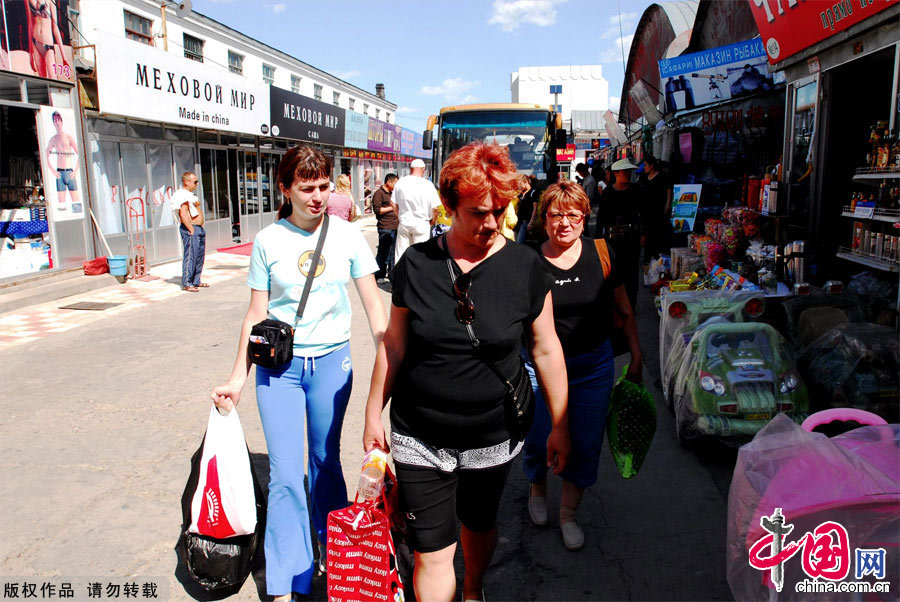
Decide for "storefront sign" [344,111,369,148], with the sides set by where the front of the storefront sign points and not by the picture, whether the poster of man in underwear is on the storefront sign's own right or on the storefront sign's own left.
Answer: on the storefront sign's own right

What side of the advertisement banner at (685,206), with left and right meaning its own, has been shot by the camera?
front

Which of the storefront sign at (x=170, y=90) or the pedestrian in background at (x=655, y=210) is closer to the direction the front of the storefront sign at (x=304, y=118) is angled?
the pedestrian in background

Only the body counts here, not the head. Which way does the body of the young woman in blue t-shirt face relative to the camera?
toward the camera

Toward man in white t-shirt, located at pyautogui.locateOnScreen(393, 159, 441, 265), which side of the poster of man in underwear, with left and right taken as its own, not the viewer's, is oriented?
front

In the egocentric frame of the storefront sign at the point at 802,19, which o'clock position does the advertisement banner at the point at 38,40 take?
The advertisement banner is roughly at 1 o'clock from the storefront sign.

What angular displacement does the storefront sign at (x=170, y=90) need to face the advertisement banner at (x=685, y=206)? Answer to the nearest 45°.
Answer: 0° — it already faces it

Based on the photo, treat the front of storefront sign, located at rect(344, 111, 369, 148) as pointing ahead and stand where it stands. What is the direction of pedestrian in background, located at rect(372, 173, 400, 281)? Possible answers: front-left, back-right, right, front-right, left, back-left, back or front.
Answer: front-right

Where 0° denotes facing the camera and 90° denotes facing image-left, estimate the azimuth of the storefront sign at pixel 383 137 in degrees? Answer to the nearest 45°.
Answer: approximately 315°

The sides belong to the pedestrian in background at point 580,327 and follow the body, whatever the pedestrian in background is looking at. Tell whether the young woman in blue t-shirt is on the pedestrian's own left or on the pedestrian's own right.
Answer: on the pedestrian's own right

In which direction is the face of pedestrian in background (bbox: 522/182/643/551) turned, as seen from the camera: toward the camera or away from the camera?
toward the camera

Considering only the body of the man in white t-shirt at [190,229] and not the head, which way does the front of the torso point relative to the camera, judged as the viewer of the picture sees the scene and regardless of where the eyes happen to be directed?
to the viewer's right

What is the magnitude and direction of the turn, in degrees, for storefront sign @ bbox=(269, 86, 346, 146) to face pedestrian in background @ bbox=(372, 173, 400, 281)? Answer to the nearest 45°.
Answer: approximately 45° to its right

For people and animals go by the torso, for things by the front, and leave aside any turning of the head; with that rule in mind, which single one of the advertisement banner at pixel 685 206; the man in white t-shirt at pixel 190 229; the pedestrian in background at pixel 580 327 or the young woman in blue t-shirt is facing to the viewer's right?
the man in white t-shirt

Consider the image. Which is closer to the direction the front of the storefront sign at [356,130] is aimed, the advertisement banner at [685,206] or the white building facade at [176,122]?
the advertisement banner

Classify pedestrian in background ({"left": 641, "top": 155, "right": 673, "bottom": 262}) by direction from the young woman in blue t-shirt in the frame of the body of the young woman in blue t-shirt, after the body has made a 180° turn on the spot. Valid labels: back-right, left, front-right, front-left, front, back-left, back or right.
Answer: front-right

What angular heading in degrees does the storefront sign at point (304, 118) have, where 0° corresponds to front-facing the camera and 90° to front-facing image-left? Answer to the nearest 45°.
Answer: approximately 315°
